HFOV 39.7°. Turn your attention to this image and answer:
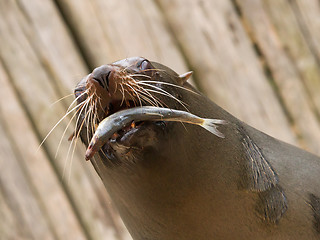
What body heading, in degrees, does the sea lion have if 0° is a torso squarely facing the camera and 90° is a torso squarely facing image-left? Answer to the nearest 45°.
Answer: approximately 45°

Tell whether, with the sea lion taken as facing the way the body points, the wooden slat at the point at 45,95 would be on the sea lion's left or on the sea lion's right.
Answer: on the sea lion's right

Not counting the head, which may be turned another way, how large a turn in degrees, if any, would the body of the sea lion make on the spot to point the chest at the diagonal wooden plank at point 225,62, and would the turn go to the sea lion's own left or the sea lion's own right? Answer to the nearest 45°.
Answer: approximately 135° to the sea lion's own right

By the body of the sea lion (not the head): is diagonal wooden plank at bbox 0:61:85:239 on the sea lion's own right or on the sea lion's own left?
on the sea lion's own right

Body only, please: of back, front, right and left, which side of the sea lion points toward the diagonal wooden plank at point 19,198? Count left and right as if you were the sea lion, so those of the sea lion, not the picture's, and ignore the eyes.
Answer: right

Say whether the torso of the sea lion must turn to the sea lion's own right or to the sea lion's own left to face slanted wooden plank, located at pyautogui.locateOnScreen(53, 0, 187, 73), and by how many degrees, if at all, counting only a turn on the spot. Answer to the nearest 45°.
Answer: approximately 135° to the sea lion's own right

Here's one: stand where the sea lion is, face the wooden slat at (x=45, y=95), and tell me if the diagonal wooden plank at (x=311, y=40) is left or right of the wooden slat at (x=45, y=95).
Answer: right

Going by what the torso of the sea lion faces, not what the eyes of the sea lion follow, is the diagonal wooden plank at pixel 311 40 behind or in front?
behind
